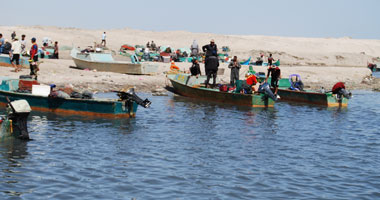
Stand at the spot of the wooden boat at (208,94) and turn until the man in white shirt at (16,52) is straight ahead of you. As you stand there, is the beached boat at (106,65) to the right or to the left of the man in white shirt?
right

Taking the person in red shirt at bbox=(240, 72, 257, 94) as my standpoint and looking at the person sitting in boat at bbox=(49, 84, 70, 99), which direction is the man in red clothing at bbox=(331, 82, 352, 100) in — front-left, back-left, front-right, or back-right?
back-left

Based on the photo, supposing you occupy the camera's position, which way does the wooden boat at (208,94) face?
facing away from the viewer and to the left of the viewer
